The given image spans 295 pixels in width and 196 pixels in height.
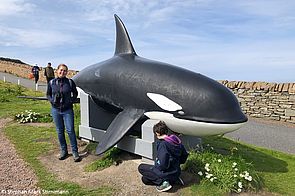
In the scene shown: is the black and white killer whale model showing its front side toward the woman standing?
no

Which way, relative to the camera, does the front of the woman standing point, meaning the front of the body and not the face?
toward the camera

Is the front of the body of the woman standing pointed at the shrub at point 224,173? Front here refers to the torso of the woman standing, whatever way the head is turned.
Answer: no

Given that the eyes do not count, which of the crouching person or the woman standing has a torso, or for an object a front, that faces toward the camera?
the woman standing

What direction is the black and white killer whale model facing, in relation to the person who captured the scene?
facing the viewer and to the right of the viewer

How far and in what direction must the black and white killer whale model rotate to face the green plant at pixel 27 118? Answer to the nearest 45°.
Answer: approximately 180°

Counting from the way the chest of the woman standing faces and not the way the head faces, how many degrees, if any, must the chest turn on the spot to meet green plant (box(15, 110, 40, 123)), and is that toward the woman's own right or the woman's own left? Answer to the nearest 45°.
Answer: approximately 180°

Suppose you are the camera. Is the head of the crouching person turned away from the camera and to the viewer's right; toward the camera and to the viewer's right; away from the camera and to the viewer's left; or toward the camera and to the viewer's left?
away from the camera and to the viewer's left

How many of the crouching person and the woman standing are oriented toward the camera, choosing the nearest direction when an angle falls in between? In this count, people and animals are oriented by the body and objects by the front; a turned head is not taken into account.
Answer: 1

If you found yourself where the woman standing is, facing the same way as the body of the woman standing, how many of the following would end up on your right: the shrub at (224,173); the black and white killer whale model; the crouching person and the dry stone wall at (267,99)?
0

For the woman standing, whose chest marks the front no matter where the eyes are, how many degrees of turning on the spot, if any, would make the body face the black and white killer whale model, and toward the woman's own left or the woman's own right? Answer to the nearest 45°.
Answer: approximately 45° to the woman's own left

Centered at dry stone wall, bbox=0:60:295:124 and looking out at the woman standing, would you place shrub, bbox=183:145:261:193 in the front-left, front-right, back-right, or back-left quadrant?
front-left

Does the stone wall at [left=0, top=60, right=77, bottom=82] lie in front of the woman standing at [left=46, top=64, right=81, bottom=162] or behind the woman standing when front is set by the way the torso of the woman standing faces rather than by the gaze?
behind

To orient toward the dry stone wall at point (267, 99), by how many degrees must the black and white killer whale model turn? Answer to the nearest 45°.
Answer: approximately 90° to its left

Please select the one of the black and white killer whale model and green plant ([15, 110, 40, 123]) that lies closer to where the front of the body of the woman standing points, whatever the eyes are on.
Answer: the black and white killer whale model
